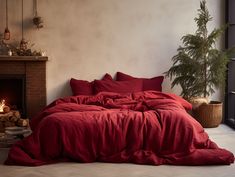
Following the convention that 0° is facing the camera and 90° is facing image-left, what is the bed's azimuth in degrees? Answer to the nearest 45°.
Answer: approximately 0°

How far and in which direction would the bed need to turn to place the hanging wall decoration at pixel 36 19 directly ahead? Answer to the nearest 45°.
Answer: approximately 135° to its right

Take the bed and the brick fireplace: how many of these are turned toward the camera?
2

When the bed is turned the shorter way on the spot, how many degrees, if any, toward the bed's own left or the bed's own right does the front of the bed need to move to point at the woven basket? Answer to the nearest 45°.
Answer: approximately 135° to the bed's own left

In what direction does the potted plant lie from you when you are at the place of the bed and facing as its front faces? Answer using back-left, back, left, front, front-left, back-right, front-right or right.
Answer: back-left

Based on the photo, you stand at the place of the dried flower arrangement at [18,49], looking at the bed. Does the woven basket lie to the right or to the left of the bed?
left

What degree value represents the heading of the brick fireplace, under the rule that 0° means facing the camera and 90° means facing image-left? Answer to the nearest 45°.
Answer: approximately 0°
